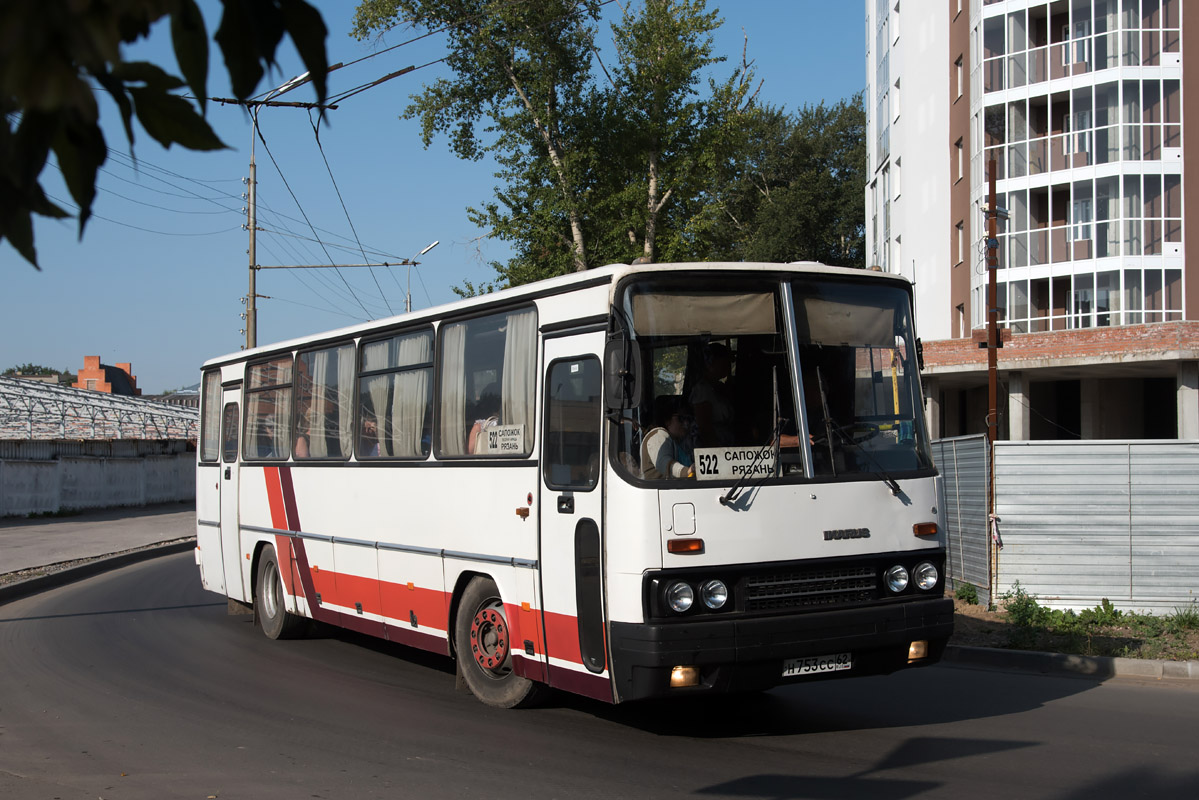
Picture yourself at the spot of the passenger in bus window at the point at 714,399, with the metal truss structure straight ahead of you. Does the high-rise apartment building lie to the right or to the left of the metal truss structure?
right

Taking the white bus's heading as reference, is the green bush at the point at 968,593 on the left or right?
on its left

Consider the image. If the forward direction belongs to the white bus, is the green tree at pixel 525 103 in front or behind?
behind

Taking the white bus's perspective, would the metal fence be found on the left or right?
on its left

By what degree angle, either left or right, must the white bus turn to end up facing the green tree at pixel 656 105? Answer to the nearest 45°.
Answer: approximately 135° to its left
